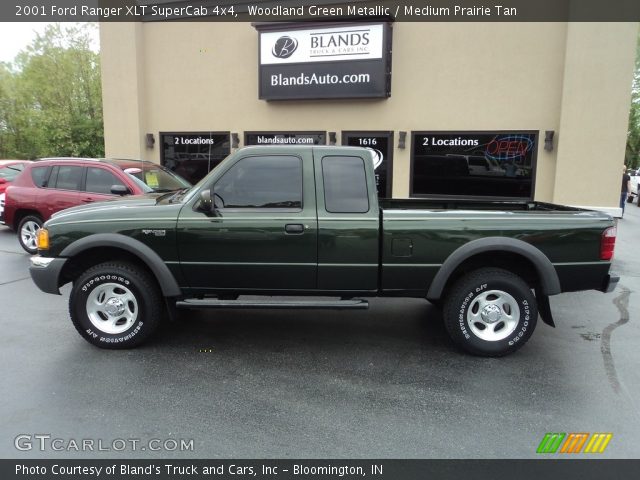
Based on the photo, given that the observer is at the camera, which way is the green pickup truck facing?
facing to the left of the viewer

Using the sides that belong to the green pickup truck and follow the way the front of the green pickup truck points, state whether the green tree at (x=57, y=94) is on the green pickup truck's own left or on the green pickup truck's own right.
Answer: on the green pickup truck's own right

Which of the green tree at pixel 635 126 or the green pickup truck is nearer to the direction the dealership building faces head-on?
the green pickup truck

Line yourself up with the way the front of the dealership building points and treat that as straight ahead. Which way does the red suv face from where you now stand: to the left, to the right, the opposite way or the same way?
to the left

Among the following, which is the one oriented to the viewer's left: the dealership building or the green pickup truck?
the green pickup truck

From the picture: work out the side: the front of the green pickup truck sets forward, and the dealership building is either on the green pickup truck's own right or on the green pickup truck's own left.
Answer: on the green pickup truck's own right

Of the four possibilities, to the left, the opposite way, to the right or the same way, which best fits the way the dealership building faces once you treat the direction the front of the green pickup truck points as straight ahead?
to the left

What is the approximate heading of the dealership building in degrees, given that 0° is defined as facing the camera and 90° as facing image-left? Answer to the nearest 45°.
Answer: approximately 0°

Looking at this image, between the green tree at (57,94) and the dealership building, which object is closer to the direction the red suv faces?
the dealership building

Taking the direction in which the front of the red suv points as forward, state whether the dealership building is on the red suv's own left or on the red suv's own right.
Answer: on the red suv's own left

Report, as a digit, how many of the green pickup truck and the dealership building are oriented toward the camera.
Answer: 1
